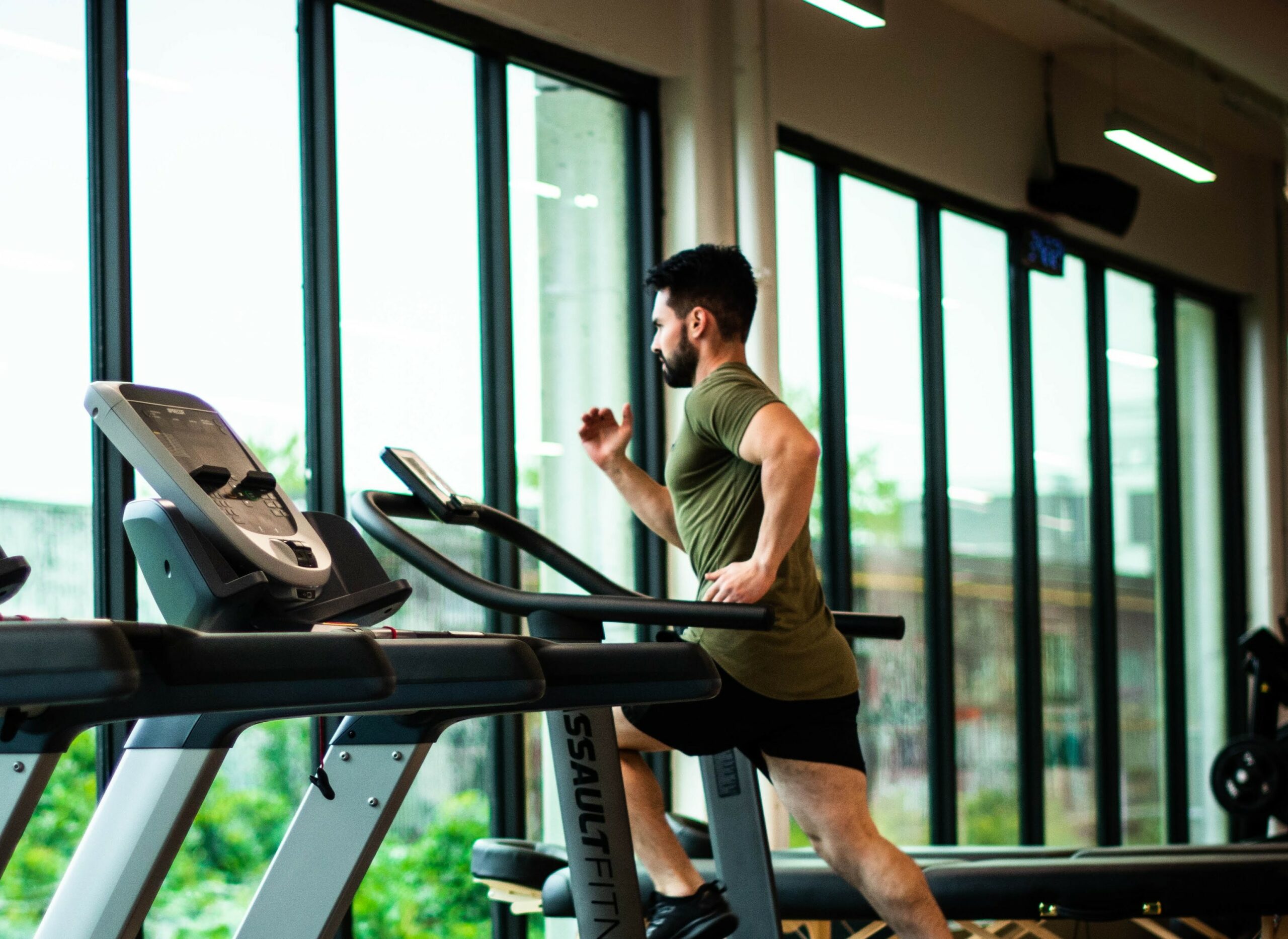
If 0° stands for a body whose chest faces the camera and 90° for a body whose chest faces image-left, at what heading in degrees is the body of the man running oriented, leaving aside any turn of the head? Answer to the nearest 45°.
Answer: approximately 90°

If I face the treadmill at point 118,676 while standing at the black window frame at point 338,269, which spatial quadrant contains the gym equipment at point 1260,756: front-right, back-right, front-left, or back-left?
back-left

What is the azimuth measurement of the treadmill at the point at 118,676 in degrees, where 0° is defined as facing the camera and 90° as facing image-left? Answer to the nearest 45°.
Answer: approximately 90°

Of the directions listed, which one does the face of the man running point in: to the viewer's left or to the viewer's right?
to the viewer's left

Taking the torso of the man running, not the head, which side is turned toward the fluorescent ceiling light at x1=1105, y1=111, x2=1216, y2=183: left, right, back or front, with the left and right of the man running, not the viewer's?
right
